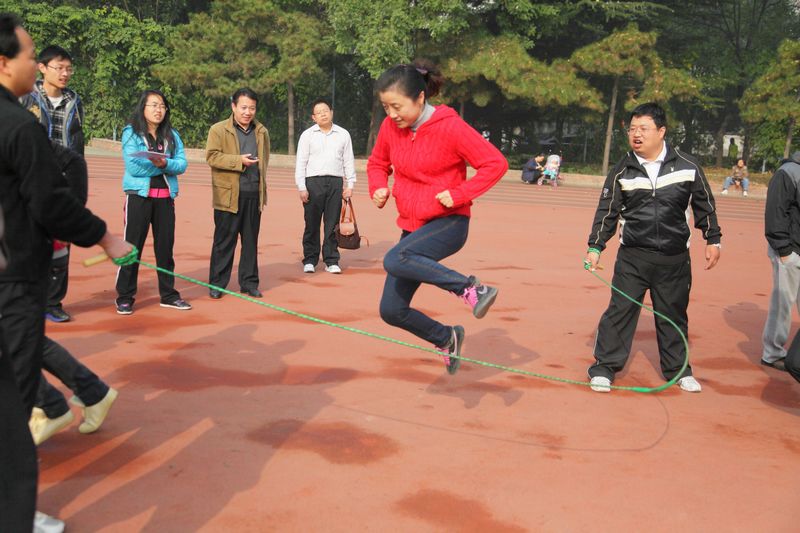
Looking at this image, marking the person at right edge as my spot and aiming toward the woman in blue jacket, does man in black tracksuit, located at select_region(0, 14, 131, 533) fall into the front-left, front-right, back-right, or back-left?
front-left

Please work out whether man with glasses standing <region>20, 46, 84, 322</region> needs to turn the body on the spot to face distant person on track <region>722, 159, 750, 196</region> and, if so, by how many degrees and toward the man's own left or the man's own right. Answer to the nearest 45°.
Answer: approximately 90° to the man's own left

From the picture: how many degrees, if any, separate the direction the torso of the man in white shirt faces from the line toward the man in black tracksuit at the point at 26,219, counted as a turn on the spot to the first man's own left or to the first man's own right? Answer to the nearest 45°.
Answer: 0° — they already face them

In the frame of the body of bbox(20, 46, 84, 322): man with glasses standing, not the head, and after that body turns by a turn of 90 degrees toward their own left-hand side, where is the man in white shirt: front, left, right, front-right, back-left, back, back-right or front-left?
front

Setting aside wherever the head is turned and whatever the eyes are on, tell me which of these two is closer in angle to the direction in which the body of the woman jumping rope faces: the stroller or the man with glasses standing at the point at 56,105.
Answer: the man with glasses standing

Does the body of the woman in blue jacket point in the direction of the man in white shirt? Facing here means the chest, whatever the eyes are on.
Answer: no

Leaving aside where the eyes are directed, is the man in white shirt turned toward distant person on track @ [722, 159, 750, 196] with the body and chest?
no

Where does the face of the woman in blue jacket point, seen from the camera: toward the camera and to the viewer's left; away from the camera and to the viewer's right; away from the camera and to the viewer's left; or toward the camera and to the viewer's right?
toward the camera and to the viewer's right

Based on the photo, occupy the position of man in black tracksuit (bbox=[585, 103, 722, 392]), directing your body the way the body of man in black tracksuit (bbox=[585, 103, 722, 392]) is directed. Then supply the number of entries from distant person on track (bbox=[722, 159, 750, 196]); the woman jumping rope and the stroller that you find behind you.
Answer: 2

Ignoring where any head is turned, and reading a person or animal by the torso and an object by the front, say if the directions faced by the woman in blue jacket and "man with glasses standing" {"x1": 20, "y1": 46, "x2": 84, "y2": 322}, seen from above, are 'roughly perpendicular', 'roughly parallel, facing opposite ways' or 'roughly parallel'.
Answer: roughly parallel

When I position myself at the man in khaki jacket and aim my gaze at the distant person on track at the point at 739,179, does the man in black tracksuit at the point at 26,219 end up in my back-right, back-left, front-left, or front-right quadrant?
back-right

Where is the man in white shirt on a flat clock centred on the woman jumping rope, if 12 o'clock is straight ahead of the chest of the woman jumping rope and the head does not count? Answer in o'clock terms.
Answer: The man in white shirt is roughly at 4 o'clock from the woman jumping rope.

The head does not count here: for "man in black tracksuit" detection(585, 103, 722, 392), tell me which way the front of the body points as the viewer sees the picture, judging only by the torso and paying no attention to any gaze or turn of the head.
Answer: toward the camera

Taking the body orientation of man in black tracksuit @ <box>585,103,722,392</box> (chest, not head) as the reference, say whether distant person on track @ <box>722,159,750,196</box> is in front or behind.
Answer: behind

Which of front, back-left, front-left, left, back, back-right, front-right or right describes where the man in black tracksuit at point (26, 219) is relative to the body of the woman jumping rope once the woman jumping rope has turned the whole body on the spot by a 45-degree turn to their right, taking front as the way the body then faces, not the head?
front-left

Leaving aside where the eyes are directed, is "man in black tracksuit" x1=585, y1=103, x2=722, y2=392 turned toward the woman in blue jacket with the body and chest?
no

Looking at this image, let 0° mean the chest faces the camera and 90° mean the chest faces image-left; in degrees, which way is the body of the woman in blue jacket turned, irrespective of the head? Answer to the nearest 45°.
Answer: approximately 315°

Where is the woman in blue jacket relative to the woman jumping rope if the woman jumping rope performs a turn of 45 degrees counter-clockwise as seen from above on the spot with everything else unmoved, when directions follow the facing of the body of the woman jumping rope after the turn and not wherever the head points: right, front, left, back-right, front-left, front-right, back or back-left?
back-right

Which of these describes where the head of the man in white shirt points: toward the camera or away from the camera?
toward the camera

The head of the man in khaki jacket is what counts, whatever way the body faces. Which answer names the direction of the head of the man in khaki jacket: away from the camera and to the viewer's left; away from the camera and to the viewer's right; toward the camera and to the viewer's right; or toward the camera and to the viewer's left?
toward the camera and to the viewer's right

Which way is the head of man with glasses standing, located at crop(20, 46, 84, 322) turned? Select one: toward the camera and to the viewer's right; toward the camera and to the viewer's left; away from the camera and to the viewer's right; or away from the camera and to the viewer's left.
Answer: toward the camera and to the viewer's right
